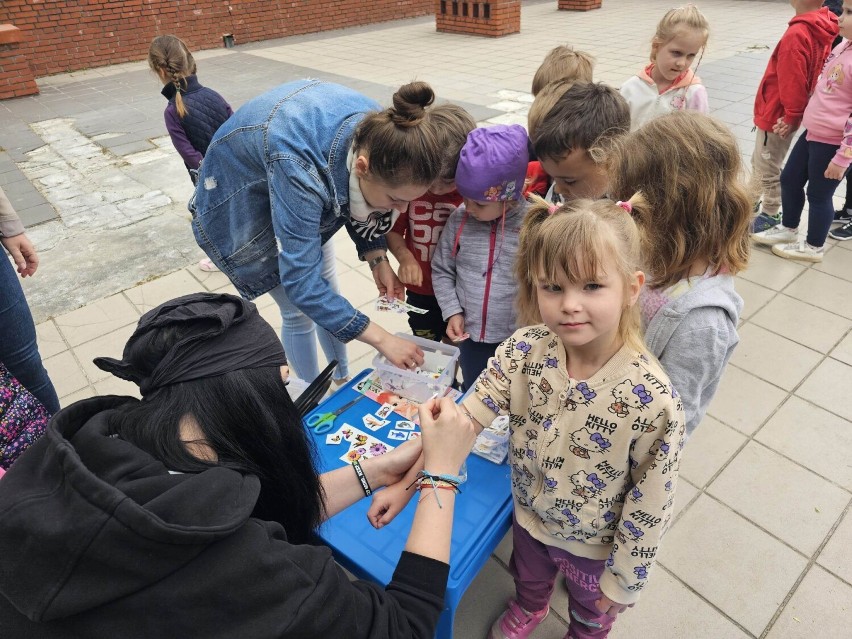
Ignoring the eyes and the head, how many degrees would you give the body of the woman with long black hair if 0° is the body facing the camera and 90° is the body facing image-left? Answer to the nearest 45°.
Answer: approximately 225°

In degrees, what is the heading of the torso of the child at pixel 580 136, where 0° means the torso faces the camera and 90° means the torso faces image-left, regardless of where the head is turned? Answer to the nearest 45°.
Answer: approximately 45°

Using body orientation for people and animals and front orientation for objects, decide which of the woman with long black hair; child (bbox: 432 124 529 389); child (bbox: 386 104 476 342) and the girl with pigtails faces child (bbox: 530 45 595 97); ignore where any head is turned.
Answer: the woman with long black hair

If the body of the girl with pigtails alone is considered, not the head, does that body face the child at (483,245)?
no

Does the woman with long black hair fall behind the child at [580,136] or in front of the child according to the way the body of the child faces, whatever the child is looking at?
in front

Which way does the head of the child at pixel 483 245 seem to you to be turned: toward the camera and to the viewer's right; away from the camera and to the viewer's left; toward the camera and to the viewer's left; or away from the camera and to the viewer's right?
toward the camera and to the viewer's left

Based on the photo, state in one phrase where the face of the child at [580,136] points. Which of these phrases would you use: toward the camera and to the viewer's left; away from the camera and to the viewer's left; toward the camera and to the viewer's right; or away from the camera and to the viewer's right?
toward the camera and to the viewer's left

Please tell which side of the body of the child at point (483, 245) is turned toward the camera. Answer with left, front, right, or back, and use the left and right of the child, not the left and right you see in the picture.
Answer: front

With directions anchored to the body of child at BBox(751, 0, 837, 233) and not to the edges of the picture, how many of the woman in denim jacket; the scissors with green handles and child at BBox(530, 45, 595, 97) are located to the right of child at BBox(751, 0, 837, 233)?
0

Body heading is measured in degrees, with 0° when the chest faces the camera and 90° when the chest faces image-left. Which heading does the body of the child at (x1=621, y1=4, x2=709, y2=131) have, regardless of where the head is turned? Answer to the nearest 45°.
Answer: approximately 0°

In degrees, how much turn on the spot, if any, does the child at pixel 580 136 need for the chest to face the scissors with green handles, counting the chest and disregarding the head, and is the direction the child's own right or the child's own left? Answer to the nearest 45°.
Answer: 0° — they already face it

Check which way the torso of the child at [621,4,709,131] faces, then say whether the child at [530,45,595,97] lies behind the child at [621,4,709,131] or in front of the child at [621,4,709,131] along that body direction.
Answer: in front

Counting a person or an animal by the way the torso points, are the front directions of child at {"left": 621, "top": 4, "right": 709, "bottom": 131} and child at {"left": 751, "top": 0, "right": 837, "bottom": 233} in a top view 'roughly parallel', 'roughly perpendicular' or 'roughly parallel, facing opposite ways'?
roughly perpendicular

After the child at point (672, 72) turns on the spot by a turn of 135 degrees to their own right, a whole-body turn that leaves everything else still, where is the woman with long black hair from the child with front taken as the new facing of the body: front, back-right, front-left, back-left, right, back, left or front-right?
back-left
